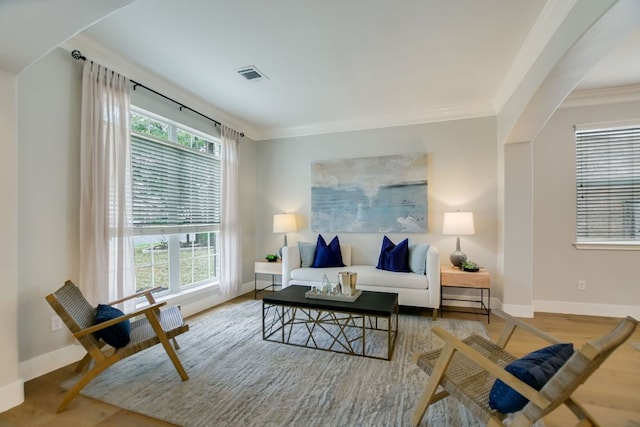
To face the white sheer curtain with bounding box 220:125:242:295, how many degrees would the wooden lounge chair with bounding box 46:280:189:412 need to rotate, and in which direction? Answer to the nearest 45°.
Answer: approximately 45° to its left

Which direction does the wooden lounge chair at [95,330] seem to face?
to the viewer's right

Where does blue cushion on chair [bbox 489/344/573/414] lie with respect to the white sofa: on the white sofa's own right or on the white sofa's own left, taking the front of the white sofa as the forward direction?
on the white sofa's own left

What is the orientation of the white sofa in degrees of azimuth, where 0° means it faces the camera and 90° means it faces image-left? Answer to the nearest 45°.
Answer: approximately 45°

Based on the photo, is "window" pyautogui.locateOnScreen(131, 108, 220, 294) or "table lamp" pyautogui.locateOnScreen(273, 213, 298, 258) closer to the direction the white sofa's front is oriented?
the window

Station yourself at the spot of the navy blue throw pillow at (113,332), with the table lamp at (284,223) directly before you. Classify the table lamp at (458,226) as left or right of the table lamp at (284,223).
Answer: right

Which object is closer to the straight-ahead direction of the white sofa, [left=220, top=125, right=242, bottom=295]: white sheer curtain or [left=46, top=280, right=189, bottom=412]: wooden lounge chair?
the wooden lounge chair

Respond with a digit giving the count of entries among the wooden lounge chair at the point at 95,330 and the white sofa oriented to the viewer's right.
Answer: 1

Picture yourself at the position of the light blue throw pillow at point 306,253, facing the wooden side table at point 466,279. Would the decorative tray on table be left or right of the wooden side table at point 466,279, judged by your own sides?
right

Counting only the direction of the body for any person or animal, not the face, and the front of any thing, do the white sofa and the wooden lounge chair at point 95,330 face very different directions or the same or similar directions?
very different directions
